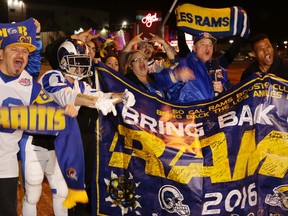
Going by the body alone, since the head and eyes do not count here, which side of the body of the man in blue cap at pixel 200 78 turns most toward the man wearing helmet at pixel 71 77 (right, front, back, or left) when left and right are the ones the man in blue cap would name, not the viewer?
right

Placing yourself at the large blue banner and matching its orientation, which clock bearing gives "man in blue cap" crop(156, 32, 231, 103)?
The man in blue cap is roughly at 6 o'clock from the large blue banner.

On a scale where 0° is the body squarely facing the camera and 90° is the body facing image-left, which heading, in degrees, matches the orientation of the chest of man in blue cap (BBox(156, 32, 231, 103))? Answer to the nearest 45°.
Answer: approximately 315°

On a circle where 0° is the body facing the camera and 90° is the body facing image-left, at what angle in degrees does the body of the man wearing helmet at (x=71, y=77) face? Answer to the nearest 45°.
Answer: approximately 315°

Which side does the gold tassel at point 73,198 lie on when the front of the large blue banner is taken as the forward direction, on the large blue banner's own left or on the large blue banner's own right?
on the large blue banner's own right

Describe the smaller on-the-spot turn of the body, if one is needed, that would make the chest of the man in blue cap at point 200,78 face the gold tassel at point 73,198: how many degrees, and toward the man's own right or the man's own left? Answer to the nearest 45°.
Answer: approximately 90° to the man's own right

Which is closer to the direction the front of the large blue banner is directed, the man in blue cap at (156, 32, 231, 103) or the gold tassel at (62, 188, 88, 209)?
the gold tassel

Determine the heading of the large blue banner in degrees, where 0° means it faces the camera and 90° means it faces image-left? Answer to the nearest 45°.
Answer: approximately 0°

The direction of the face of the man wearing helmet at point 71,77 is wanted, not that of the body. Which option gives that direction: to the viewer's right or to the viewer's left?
to the viewer's right
